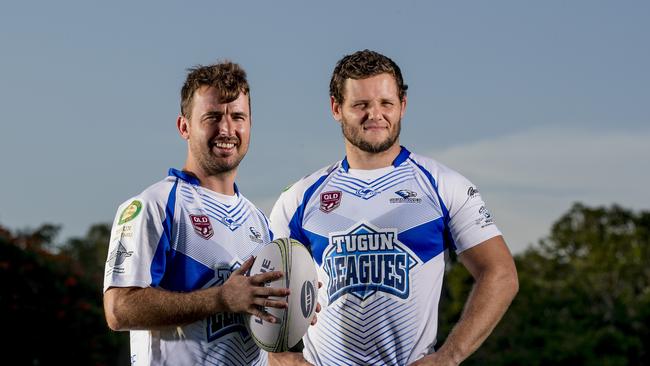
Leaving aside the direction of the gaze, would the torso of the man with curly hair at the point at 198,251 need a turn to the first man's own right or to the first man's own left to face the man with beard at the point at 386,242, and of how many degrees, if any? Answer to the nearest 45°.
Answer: approximately 45° to the first man's own left

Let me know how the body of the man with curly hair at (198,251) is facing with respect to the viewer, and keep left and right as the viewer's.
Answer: facing the viewer and to the right of the viewer

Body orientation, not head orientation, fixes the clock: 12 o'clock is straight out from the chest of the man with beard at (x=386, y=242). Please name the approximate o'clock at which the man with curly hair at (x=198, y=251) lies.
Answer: The man with curly hair is roughly at 2 o'clock from the man with beard.

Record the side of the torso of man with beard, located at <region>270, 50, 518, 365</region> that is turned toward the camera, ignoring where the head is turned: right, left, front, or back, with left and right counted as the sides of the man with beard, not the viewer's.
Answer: front

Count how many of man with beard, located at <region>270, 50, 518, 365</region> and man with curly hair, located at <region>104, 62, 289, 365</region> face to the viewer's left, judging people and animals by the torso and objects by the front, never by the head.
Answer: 0
